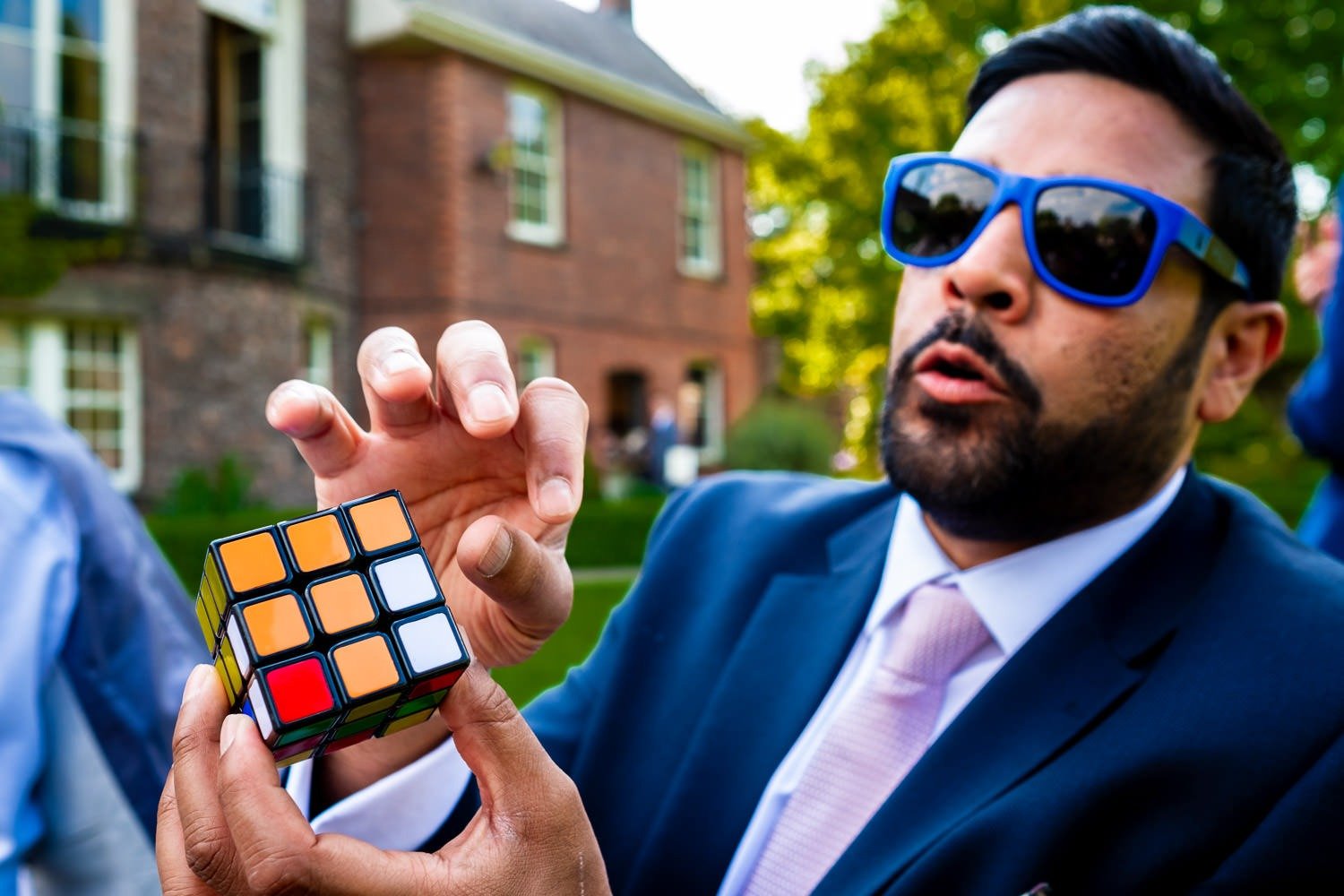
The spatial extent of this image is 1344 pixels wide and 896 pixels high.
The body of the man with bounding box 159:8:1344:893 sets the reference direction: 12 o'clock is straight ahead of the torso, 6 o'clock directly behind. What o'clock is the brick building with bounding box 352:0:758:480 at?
The brick building is roughly at 4 o'clock from the man.

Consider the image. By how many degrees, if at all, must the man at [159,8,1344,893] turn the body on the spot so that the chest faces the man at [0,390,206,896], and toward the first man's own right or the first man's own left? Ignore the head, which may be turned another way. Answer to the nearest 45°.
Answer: approximately 45° to the first man's own right

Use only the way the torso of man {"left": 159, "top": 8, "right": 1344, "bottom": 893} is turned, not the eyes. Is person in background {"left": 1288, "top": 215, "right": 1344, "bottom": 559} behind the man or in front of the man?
behind

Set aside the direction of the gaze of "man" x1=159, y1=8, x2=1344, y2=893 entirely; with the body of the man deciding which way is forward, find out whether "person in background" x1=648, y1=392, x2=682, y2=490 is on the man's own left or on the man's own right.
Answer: on the man's own right

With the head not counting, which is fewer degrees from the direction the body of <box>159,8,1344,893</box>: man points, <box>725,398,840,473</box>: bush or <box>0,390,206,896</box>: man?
the man

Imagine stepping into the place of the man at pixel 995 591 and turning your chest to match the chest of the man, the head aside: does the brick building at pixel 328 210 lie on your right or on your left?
on your right

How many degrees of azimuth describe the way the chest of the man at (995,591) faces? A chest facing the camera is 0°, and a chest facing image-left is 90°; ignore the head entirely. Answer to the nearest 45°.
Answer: approximately 45°

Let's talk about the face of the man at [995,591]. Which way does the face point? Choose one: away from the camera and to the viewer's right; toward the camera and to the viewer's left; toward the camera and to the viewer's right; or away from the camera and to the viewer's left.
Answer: toward the camera and to the viewer's left

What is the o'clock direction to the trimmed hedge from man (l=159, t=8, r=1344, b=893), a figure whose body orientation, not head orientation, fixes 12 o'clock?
The trimmed hedge is roughly at 4 o'clock from the man.

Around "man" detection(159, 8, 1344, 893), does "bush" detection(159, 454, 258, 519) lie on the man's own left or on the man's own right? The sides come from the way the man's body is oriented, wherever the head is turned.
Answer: on the man's own right

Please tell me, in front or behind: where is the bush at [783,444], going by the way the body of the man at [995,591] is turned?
behind
